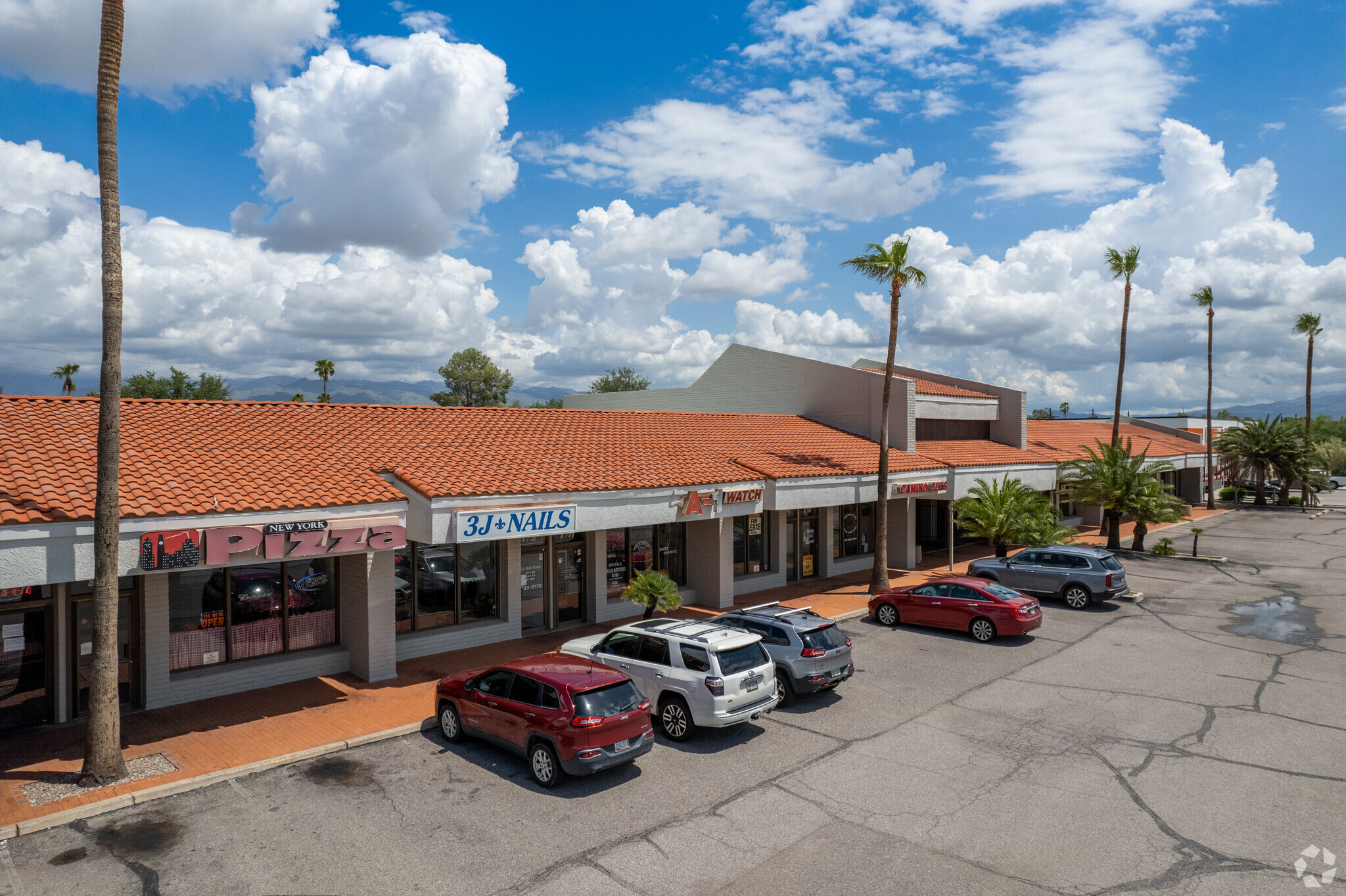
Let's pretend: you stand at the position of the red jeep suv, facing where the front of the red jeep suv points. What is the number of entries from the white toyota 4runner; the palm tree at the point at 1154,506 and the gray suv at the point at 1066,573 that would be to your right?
3

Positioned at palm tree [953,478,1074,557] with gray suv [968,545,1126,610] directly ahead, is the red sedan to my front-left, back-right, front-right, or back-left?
front-right

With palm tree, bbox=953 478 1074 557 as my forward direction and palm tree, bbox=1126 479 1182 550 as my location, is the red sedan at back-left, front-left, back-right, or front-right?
front-left

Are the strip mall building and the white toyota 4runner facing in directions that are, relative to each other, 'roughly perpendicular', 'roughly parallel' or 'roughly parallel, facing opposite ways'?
roughly parallel, facing opposite ways

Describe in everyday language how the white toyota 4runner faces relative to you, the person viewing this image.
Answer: facing away from the viewer and to the left of the viewer

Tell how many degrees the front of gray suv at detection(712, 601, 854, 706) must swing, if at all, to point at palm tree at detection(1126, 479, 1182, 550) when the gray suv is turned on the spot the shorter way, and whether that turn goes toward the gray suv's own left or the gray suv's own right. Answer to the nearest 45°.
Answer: approximately 90° to the gray suv's own right

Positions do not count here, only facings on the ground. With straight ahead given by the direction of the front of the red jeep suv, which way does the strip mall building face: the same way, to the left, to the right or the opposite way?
the opposite way

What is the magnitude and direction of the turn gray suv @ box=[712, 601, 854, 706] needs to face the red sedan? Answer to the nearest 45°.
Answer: approximately 90° to its right

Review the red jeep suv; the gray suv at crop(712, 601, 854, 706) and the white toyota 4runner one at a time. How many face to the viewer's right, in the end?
0

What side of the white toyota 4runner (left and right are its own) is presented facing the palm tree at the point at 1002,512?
right

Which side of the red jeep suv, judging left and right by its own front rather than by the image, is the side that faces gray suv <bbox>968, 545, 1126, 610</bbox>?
right

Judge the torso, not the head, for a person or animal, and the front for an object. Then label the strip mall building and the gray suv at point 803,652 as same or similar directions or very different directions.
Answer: very different directions

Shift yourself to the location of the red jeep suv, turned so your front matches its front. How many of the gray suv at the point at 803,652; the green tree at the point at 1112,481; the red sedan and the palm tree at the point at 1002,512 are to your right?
4

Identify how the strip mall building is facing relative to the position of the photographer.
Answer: facing the viewer and to the right of the viewer

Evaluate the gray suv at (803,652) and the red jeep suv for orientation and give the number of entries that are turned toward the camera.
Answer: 0

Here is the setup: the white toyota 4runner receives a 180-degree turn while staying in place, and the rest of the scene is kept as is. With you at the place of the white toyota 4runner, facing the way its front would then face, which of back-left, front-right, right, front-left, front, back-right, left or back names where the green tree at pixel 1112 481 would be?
left

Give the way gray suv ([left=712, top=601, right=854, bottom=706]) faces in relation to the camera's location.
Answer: facing away from the viewer and to the left of the viewer

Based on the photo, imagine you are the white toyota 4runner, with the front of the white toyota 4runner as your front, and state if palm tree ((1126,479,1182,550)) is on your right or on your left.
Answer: on your right

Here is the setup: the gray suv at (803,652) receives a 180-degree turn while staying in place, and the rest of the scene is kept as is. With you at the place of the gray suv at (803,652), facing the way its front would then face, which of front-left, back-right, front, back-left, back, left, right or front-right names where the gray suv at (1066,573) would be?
left
